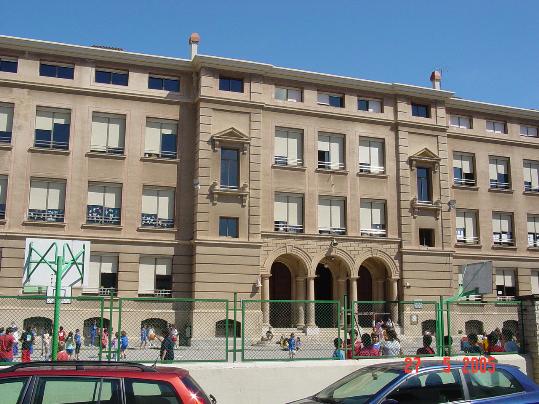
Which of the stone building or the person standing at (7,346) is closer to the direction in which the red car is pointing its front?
the person standing

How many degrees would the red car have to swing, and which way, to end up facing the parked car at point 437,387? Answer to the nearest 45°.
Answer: approximately 180°

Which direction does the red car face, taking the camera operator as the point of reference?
facing to the left of the viewer

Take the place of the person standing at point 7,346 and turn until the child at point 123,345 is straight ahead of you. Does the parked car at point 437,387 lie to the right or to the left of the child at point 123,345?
right
